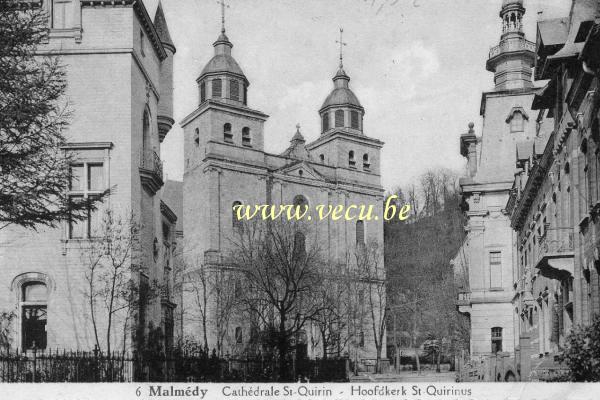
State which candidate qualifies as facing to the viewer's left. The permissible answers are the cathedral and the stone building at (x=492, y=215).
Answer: the stone building

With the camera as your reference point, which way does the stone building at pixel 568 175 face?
facing to the left of the viewer

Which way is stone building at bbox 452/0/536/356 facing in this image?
to the viewer's left

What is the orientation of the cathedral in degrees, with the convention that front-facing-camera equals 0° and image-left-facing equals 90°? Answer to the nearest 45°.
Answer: approximately 315°

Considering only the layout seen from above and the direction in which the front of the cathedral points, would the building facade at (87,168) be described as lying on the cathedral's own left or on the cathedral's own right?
on the cathedral's own right

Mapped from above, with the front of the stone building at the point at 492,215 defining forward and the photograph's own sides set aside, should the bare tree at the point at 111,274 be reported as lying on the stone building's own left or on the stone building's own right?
on the stone building's own left

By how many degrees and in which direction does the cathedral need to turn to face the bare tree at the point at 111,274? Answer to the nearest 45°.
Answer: approximately 45° to its right

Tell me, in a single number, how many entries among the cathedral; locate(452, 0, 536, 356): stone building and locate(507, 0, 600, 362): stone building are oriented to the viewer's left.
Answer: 2
